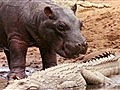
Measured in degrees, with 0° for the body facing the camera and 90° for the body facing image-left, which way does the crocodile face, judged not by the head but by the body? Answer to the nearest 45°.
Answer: approximately 45°
